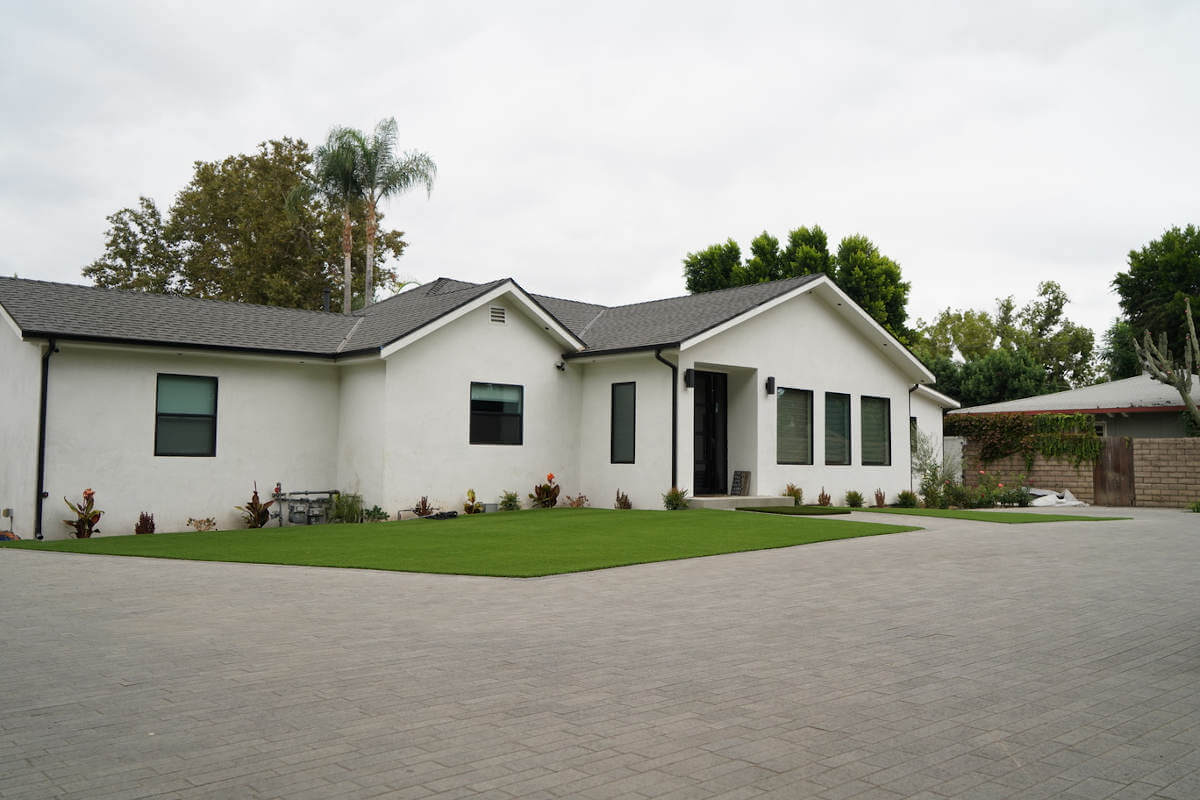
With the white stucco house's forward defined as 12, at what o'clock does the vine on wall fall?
The vine on wall is roughly at 10 o'clock from the white stucco house.

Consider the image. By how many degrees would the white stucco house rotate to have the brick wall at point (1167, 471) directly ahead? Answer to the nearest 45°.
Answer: approximately 45° to its left

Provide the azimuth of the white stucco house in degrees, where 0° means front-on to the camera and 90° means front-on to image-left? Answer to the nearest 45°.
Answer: approximately 315°

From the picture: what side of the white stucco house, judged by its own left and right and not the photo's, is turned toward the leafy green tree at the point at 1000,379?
left

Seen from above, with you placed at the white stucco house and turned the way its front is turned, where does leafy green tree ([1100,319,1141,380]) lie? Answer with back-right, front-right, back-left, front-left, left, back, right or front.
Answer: left

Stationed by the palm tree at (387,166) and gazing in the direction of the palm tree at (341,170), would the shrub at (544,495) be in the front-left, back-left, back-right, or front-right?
back-left

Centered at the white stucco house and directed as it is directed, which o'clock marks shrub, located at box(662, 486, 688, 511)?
The shrub is roughly at 11 o'clock from the white stucco house.
